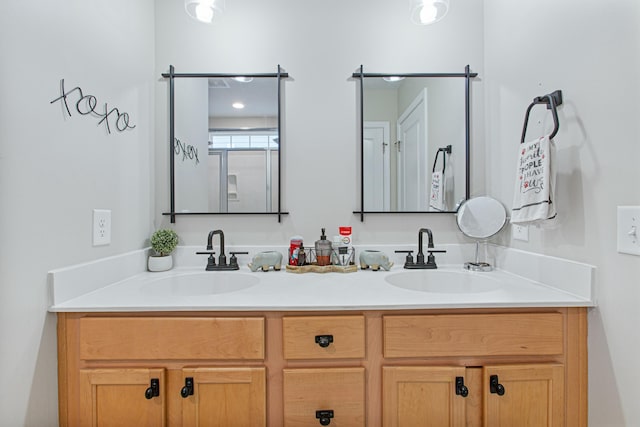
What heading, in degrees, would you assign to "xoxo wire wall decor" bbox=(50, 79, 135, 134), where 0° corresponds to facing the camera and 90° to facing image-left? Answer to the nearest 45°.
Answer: approximately 315°

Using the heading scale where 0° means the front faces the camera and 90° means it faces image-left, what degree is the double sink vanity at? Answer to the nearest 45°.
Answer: approximately 0°

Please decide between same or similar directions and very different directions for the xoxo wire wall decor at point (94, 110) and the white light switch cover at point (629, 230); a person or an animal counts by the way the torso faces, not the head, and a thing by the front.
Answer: very different directions

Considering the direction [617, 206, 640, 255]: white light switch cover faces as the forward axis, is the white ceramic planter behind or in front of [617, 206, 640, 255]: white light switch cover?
in front

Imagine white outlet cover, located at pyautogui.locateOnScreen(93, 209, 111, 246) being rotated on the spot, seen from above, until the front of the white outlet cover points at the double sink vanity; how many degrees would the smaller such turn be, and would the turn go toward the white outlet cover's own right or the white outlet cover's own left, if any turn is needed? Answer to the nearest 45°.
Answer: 0° — it already faces it

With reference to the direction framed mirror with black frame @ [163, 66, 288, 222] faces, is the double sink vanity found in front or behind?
in front

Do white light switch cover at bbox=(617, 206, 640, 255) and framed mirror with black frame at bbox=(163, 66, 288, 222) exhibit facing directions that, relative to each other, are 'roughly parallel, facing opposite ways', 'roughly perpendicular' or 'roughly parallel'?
roughly perpendicular

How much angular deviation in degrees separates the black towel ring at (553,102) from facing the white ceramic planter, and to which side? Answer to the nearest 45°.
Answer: approximately 45° to its right

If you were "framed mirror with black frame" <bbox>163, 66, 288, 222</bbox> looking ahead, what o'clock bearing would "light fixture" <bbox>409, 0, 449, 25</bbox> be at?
The light fixture is roughly at 10 o'clock from the framed mirror with black frame.

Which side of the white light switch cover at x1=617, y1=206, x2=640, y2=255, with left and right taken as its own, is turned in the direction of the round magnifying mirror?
right

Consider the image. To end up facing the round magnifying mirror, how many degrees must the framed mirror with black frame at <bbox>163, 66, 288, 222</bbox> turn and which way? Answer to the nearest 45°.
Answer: approximately 90° to its left

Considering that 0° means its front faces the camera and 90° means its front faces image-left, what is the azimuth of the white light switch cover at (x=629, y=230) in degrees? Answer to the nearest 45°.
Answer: approximately 45°

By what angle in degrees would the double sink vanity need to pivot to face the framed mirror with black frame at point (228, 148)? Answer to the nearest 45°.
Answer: approximately 135° to its right

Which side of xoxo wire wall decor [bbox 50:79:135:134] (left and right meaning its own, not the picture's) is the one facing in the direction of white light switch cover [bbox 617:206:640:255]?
front

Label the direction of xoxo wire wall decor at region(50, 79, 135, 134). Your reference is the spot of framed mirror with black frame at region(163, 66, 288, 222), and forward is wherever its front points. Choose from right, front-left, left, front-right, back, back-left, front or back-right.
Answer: front-right

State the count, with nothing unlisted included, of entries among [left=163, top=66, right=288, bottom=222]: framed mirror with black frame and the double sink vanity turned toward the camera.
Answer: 2

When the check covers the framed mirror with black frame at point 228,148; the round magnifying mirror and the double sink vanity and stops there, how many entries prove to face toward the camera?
3
